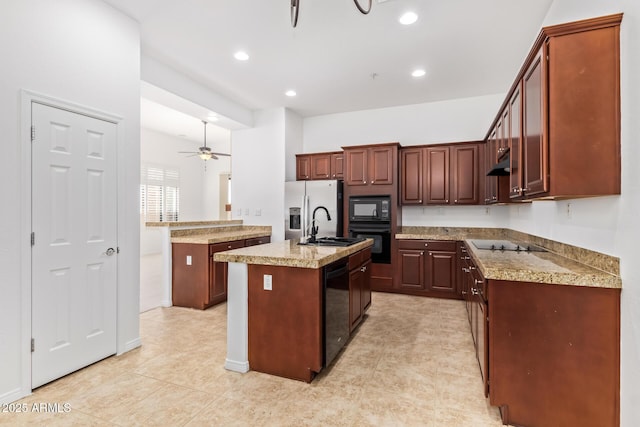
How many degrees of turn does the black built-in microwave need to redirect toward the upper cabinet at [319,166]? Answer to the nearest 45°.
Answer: approximately 135° to its right

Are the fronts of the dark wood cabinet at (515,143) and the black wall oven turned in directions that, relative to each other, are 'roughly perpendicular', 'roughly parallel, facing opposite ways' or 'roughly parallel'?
roughly perpendicular

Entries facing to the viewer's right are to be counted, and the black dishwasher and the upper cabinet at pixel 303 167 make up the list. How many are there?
1

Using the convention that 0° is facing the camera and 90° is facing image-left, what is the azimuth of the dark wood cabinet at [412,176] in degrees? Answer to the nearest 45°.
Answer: approximately 0°

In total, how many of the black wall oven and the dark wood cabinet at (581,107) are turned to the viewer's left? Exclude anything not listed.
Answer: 1

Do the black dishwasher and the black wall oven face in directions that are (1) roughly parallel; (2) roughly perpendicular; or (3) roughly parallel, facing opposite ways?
roughly perpendicular

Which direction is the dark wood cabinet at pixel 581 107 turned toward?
to the viewer's left

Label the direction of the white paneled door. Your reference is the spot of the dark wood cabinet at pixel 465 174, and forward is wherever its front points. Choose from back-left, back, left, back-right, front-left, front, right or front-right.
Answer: front-right

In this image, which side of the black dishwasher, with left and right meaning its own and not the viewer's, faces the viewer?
right

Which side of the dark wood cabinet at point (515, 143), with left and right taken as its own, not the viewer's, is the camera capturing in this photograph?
left
